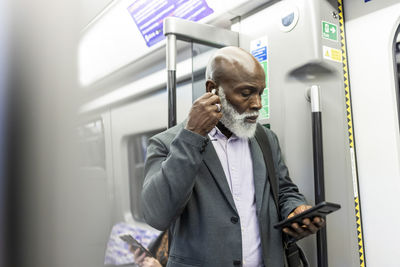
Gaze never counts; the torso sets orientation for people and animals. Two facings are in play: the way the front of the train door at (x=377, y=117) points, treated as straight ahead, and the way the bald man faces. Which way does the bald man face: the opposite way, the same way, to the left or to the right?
to the left

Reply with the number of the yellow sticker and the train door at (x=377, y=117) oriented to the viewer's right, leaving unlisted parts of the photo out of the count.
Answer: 0

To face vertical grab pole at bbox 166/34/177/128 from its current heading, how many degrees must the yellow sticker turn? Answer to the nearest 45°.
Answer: approximately 45° to its right

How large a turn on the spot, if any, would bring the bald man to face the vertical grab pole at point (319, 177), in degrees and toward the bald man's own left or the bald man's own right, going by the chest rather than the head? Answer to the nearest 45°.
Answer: approximately 90° to the bald man's own left

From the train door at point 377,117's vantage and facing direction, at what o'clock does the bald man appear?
The bald man is roughly at 12 o'clock from the train door.

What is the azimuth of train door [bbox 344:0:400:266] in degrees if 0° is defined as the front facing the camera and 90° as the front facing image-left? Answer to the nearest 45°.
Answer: approximately 45°
